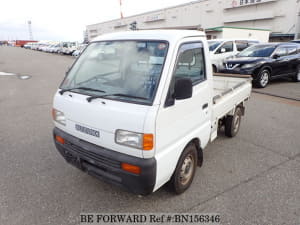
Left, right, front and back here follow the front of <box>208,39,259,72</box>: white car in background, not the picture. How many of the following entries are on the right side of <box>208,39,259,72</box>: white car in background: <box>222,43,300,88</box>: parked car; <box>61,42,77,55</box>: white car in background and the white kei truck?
1

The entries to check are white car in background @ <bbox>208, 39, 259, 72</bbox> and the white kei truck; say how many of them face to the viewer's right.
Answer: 0

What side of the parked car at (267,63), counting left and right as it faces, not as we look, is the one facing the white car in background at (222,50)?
right

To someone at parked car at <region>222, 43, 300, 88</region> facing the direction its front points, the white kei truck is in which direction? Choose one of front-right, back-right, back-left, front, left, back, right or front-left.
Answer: front-left

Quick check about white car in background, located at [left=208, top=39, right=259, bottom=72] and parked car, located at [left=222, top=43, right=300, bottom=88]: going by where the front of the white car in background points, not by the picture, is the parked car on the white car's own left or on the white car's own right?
on the white car's own left

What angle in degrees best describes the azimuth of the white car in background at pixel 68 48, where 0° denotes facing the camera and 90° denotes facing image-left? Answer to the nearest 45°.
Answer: approximately 45°

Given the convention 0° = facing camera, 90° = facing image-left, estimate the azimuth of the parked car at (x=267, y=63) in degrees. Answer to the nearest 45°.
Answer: approximately 45°

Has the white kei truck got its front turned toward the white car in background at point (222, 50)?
no

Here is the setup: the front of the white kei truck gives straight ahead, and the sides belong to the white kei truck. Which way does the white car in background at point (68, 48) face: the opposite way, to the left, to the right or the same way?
the same way

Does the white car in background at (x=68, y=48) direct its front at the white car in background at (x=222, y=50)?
no

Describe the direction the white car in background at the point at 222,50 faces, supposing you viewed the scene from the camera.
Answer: facing the viewer and to the left of the viewer

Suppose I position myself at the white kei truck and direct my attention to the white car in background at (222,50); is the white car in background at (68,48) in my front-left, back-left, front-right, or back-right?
front-left

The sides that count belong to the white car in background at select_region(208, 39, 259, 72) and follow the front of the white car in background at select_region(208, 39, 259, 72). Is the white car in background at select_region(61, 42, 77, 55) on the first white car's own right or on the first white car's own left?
on the first white car's own right

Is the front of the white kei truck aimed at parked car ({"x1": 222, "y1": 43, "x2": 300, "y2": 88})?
no

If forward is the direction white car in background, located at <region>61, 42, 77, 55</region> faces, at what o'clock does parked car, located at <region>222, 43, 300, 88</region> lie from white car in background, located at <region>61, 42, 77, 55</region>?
The parked car is roughly at 10 o'clock from the white car in background.

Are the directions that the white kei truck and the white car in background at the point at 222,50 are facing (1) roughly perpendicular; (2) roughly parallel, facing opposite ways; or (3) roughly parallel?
roughly parallel

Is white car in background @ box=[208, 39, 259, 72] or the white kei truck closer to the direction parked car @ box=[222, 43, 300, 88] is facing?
the white kei truck
